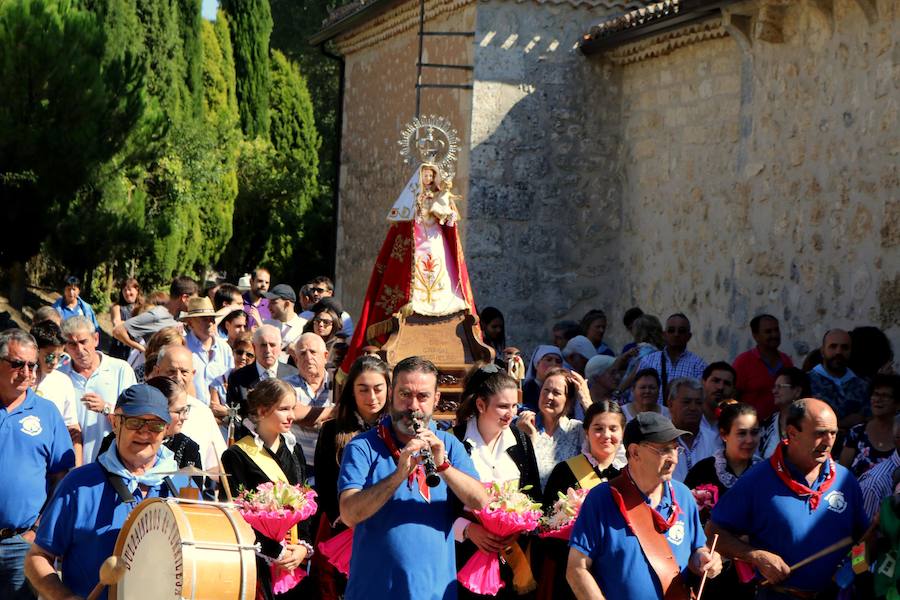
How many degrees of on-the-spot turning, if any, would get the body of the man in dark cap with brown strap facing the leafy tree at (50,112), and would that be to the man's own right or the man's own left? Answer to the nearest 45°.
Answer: approximately 180°

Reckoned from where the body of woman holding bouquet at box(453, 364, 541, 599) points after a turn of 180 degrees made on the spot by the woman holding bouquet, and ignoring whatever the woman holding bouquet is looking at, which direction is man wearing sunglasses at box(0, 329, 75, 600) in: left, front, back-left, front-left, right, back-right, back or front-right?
front-left

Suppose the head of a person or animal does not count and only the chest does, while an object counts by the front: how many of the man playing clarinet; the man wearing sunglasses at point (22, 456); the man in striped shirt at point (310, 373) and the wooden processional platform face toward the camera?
4

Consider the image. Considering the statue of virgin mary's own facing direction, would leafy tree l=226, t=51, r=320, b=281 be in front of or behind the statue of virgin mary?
behind

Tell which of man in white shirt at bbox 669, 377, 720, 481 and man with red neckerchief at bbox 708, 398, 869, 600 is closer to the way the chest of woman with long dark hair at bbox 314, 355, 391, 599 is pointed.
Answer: the man with red neckerchief

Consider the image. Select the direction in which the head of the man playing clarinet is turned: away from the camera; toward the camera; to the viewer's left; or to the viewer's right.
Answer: toward the camera

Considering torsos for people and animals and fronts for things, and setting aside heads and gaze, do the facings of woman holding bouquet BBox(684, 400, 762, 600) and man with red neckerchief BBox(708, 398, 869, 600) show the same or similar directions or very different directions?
same or similar directions

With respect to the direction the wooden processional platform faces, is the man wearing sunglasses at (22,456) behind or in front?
in front

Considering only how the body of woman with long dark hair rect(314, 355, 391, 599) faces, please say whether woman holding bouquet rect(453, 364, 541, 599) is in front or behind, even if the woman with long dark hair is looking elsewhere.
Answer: in front

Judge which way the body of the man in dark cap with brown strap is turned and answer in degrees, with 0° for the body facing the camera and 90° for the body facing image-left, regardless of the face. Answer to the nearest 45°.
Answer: approximately 315°

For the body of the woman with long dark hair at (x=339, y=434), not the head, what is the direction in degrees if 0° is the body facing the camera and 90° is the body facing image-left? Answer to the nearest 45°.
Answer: approximately 315°

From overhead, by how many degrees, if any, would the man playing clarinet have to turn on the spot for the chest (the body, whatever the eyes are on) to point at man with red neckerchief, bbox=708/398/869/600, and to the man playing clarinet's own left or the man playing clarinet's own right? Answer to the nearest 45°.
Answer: approximately 90° to the man playing clarinet's own left

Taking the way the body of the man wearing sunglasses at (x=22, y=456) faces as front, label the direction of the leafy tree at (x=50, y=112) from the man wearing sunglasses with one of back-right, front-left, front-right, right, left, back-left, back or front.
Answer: back

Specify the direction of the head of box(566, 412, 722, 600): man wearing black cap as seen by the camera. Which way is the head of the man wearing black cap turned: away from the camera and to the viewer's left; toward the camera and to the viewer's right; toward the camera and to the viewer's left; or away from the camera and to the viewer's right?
toward the camera and to the viewer's right

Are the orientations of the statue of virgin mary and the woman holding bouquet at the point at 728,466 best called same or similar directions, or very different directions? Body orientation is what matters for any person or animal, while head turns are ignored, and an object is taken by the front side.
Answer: same or similar directions

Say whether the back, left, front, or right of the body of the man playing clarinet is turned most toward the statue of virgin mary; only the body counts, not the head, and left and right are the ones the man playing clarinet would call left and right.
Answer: back

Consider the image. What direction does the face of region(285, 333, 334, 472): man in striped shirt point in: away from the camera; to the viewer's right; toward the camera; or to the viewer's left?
toward the camera

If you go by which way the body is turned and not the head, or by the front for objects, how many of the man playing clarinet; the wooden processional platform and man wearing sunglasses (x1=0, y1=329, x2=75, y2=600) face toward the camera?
3

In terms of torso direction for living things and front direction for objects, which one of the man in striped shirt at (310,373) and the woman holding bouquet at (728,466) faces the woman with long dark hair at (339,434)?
the man in striped shirt
